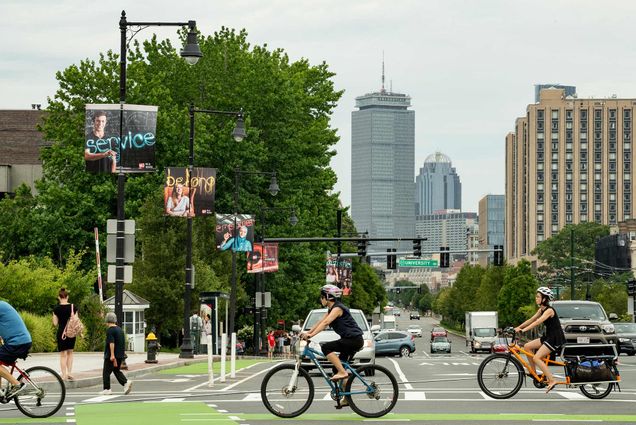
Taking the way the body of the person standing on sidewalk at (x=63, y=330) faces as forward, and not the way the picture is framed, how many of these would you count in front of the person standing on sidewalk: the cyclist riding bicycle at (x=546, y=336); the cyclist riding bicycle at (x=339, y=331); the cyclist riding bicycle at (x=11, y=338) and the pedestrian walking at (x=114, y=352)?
0

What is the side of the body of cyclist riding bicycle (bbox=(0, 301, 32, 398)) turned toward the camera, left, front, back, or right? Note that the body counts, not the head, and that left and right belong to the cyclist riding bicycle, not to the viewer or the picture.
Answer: left

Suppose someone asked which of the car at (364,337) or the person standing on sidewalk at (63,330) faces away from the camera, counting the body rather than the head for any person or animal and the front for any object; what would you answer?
the person standing on sidewalk

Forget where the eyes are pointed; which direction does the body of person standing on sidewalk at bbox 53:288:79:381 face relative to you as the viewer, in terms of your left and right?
facing away from the viewer

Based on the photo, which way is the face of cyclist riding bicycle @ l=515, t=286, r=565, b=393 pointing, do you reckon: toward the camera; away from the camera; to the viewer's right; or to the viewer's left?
to the viewer's left

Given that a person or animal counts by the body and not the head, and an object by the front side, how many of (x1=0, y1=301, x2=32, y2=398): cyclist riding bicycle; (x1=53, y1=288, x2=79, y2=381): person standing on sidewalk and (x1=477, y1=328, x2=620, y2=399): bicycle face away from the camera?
1

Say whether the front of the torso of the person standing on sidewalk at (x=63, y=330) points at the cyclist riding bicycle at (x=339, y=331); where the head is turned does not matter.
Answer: no

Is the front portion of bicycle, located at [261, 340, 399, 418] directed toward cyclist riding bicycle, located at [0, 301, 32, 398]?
yes

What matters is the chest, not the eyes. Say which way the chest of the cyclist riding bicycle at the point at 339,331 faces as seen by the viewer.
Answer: to the viewer's left

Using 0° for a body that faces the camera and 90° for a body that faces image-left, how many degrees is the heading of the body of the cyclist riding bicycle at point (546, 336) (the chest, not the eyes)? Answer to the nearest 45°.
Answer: approximately 90°

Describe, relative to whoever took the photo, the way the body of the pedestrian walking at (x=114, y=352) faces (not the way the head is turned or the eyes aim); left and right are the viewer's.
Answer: facing to the left of the viewer

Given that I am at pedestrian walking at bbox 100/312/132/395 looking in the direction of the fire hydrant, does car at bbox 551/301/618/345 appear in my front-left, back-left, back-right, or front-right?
front-right

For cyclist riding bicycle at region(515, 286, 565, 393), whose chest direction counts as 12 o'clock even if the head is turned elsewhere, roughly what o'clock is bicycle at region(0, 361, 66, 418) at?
The bicycle is roughly at 11 o'clock from the cyclist riding bicycle.

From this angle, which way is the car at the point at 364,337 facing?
toward the camera

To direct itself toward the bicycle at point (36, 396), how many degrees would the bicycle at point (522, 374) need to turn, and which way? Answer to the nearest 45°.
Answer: approximately 45° to its left
